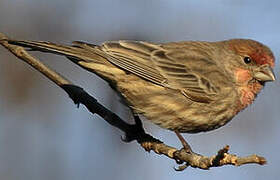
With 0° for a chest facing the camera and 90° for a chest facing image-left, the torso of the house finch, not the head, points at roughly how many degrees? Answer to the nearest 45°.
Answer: approximately 270°
